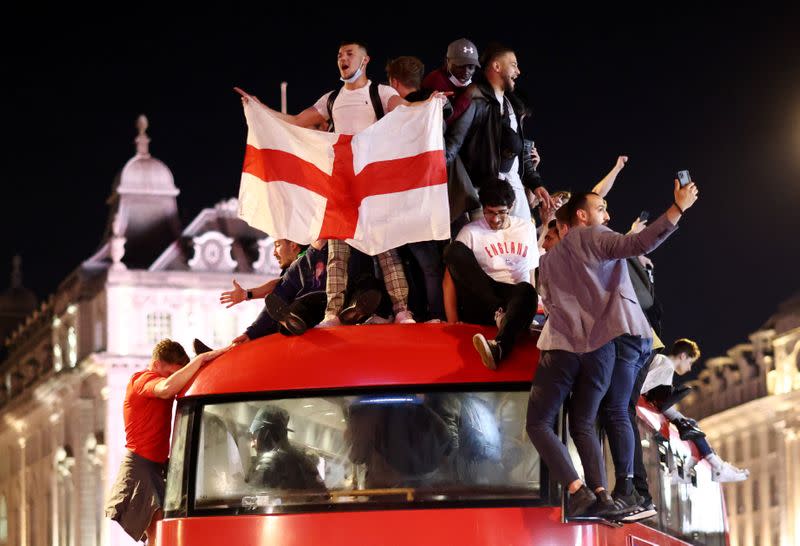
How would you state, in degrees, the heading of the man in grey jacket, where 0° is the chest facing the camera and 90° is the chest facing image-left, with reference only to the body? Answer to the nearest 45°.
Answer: approximately 225°

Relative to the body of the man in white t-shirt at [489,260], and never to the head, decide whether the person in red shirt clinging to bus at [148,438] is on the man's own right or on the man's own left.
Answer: on the man's own right

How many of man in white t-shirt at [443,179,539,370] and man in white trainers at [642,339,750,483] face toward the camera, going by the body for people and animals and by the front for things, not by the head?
1

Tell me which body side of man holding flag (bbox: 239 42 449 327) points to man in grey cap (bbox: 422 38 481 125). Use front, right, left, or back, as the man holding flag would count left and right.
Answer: left

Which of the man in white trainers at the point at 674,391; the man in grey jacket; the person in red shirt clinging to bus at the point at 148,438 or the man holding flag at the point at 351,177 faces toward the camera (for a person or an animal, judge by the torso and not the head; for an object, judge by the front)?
the man holding flag

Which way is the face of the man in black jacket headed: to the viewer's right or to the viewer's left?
to the viewer's right

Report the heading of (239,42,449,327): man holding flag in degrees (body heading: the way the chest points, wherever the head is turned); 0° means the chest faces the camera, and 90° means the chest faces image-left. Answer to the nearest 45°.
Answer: approximately 0°

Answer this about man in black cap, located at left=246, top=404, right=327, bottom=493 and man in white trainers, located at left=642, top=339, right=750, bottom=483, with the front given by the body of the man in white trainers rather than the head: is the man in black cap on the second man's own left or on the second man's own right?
on the second man's own right

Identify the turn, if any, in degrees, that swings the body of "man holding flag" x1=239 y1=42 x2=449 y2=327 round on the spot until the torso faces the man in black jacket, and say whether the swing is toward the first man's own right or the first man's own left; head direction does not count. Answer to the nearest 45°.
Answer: approximately 90° to the first man's own left

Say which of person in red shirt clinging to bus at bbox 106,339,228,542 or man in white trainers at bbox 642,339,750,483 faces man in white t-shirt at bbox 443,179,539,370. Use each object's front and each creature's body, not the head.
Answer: the person in red shirt clinging to bus

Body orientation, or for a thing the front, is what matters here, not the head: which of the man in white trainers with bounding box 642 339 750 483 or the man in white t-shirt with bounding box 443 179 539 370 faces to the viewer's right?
the man in white trainers

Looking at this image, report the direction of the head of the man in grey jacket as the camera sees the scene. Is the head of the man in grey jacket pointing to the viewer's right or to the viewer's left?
to the viewer's right
